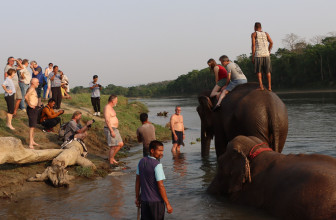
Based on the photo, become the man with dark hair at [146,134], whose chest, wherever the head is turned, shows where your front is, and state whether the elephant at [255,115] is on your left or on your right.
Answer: on your right

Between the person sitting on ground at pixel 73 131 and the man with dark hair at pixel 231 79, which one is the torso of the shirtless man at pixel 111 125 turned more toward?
the man with dark hair

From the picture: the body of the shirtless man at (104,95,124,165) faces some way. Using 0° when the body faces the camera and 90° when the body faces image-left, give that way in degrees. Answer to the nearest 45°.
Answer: approximately 270°

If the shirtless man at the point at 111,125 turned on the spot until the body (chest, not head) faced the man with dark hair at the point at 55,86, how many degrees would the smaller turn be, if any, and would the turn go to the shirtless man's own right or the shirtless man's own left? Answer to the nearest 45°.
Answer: approximately 90° to the shirtless man's own left

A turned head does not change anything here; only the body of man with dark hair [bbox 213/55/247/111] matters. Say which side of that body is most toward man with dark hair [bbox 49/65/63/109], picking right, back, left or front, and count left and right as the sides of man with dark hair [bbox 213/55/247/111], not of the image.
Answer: front

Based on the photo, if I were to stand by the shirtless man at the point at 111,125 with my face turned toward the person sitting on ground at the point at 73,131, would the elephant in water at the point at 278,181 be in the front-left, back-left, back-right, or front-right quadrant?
back-left

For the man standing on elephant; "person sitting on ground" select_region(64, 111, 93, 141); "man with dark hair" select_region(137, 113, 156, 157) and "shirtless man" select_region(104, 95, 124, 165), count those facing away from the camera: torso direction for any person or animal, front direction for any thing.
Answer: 2

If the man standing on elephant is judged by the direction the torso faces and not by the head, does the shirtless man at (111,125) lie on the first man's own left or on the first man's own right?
on the first man's own left

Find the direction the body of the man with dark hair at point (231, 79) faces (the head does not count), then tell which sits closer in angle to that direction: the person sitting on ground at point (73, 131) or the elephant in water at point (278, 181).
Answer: the person sitting on ground

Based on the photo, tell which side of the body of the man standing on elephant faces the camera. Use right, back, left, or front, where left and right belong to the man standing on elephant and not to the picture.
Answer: back

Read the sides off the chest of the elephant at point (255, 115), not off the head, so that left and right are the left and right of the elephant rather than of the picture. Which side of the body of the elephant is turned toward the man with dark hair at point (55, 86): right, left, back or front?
front

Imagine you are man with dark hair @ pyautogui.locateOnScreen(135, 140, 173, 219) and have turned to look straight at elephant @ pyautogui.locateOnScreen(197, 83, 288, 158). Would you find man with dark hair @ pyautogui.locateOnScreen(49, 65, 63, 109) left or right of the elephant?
left

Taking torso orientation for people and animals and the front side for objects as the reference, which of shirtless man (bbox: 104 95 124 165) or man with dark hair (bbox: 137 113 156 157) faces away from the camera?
the man with dark hair

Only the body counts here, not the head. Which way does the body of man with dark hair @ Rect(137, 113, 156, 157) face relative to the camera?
away from the camera

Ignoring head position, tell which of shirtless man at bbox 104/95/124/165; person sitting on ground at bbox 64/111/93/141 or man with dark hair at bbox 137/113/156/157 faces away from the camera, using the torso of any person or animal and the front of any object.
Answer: the man with dark hair
